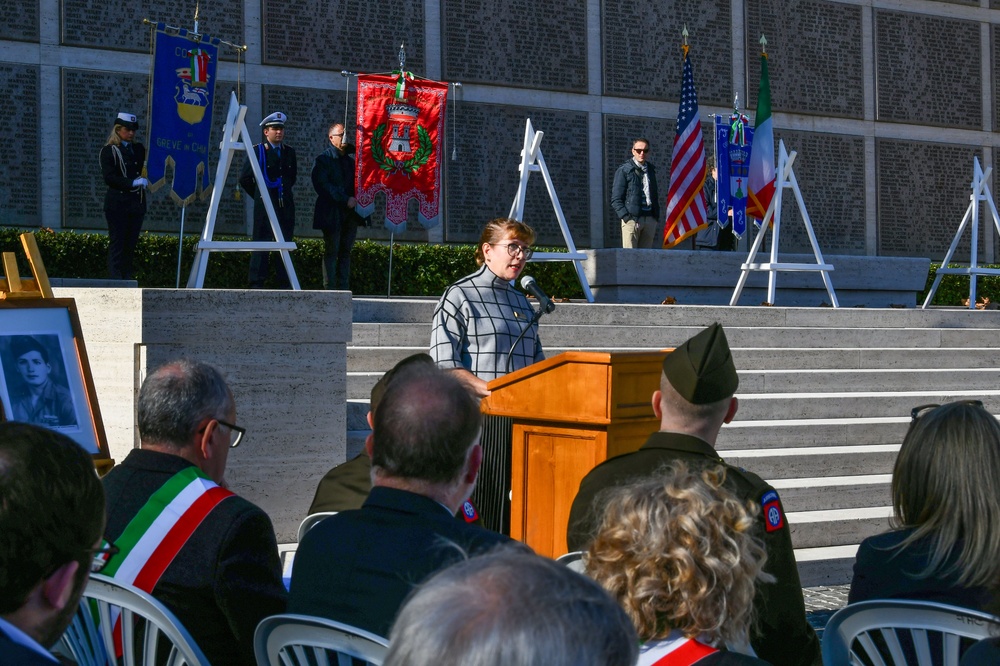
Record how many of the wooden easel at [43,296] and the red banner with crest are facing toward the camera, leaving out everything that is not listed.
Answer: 2

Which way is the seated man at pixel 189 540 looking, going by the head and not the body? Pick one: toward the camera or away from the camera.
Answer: away from the camera

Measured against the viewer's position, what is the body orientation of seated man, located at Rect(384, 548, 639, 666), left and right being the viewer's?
facing away from the viewer

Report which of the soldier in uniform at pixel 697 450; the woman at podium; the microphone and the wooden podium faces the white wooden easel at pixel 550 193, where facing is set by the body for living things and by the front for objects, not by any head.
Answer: the soldier in uniform

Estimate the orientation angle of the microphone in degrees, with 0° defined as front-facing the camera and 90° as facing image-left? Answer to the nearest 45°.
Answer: approximately 90°

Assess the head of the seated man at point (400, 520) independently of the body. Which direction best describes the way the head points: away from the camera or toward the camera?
away from the camera

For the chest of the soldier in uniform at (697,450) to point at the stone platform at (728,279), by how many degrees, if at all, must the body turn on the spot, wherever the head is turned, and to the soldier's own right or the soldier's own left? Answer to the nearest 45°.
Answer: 0° — they already face it

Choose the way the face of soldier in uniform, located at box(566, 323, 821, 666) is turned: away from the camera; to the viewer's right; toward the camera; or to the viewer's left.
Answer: away from the camera

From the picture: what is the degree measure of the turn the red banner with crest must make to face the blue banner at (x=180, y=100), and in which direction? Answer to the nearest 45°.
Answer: approximately 45° to its right

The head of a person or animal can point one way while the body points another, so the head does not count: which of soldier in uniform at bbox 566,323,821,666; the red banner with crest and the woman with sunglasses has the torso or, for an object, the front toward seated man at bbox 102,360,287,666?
the red banner with crest

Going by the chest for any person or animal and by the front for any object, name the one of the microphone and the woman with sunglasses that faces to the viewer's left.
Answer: the microphone

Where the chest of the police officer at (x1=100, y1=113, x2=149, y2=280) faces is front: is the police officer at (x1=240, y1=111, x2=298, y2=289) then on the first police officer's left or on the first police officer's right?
on the first police officer's left

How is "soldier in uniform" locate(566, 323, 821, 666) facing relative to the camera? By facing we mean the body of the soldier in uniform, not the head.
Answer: away from the camera

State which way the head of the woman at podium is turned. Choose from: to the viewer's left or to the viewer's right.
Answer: to the viewer's right

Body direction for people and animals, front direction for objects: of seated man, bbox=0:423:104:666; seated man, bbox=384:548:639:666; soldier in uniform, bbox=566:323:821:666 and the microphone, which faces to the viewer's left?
the microphone

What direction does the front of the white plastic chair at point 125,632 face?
away from the camera

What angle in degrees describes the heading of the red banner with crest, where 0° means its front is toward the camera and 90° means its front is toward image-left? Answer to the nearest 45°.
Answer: approximately 0°

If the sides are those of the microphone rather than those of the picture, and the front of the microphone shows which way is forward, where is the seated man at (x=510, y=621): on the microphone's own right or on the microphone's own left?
on the microphone's own left
